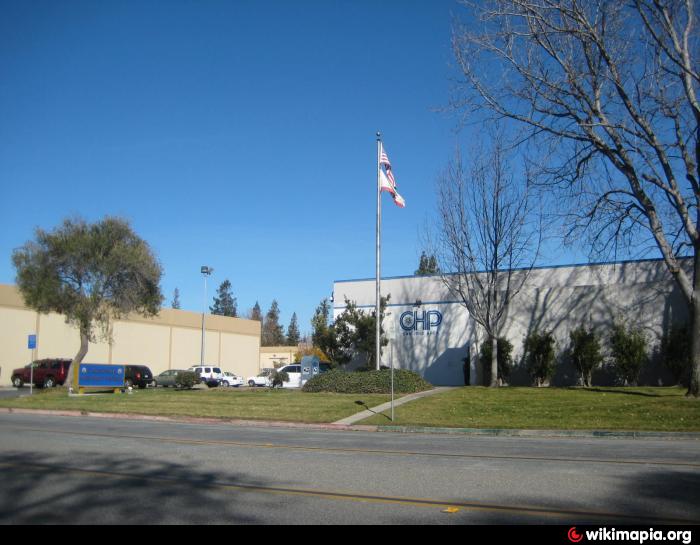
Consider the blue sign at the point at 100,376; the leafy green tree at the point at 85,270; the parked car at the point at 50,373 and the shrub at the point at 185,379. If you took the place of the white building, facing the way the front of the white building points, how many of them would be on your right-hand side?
4

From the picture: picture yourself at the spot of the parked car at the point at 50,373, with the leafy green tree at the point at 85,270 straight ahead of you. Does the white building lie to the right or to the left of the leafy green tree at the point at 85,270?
left

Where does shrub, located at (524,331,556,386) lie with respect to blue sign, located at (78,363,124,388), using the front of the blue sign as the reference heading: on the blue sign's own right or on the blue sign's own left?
on the blue sign's own left

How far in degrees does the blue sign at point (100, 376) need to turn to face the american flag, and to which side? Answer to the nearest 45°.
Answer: approximately 45° to its left

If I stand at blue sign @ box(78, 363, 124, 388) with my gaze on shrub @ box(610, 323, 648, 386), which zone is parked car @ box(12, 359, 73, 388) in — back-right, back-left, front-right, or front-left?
back-left

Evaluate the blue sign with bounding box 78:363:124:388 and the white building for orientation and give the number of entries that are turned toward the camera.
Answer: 2

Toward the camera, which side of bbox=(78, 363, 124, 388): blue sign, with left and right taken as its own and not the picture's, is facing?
front

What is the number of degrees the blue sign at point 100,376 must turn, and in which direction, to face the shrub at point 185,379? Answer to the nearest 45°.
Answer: approximately 90° to its left

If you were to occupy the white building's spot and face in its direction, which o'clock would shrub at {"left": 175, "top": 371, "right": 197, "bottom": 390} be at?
The shrub is roughly at 3 o'clock from the white building.

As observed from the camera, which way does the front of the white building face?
facing the viewer
